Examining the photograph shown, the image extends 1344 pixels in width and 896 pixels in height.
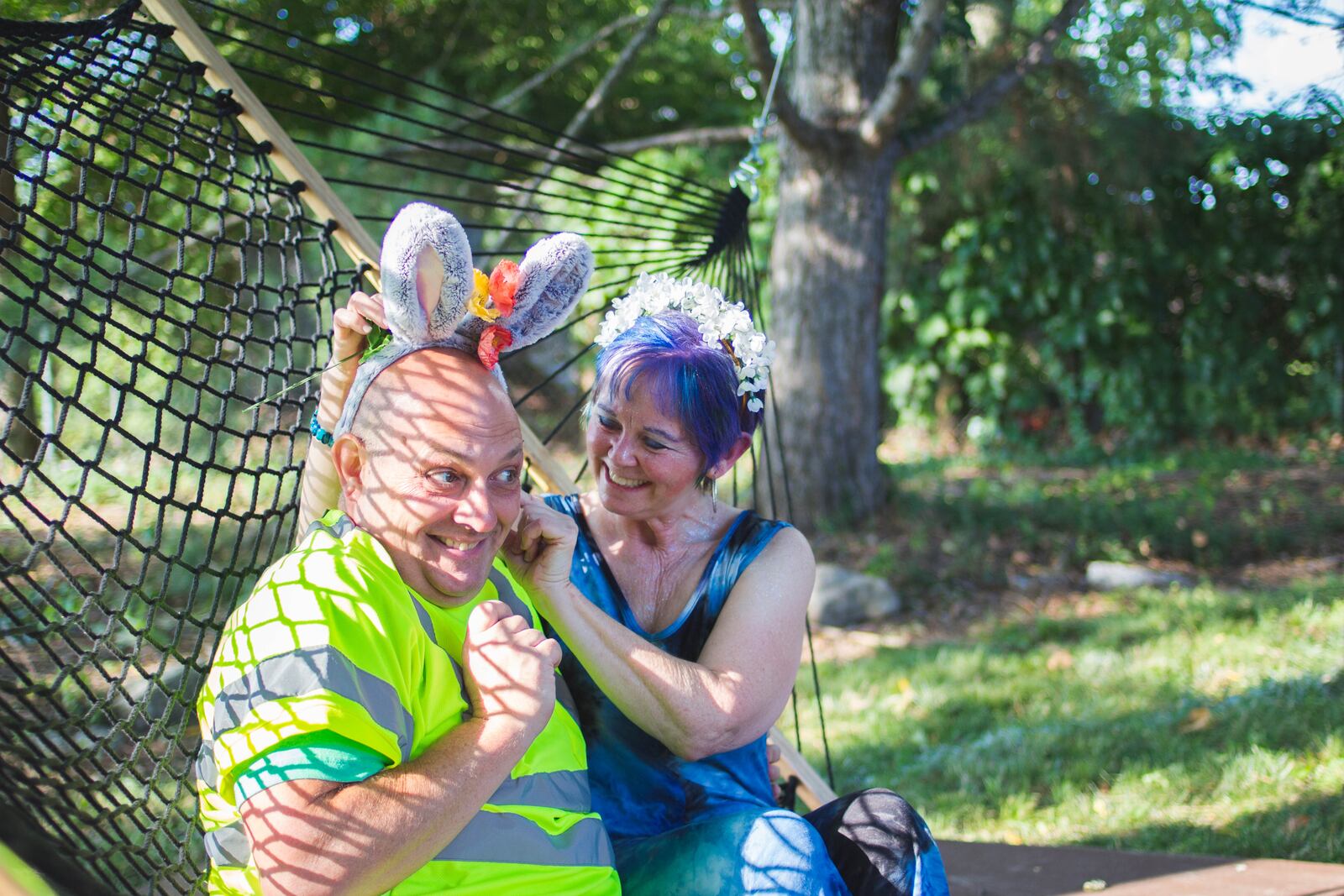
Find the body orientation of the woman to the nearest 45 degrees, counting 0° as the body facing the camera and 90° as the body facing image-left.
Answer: approximately 45°

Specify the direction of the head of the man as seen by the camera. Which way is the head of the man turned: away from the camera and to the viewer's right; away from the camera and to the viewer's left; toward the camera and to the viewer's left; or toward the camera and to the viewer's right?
toward the camera and to the viewer's right

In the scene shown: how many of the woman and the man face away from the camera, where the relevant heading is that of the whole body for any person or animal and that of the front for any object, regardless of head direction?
0

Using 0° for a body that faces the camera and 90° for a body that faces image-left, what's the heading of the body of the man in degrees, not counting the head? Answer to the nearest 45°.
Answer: approximately 315°

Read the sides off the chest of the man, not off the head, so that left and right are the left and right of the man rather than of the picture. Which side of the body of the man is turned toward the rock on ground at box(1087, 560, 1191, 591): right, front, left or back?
left

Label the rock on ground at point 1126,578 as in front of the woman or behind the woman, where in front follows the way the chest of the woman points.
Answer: behind

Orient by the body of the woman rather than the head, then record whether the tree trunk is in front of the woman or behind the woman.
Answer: behind
